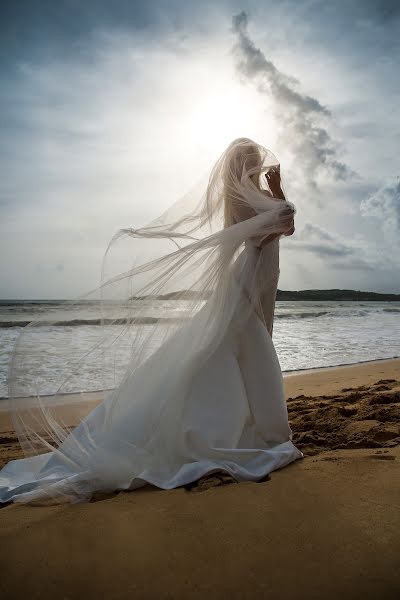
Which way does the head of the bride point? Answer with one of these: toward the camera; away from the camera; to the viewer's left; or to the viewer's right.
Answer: to the viewer's right

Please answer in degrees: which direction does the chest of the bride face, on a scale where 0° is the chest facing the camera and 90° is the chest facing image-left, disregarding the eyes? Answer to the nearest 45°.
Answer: approximately 270°
